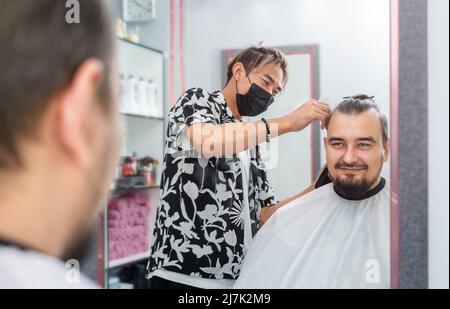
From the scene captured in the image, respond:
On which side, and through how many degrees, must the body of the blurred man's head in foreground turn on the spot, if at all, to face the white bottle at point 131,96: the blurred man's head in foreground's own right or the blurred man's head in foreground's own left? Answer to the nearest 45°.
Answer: approximately 45° to the blurred man's head in foreground's own left

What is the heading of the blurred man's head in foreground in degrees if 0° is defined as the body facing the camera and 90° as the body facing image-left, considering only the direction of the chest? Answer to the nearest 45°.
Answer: approximately 225°

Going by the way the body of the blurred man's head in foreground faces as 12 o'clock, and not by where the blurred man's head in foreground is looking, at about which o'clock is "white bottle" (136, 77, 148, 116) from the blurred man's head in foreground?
The white bottle is roughly at 11 o'clock from the blurred man's head in foreground.

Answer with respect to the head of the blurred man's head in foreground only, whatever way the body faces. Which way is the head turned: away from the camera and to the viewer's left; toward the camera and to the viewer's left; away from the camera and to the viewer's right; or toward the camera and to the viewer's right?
away from the camera and to the viewer's right

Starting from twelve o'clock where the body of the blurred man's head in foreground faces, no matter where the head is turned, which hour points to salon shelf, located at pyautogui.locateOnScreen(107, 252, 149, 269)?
The salon shelf is roughly at 11 o'clock from the blurred man's head in foreground.

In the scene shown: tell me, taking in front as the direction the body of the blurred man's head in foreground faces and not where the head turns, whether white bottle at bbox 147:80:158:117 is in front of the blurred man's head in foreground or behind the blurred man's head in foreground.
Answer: in front

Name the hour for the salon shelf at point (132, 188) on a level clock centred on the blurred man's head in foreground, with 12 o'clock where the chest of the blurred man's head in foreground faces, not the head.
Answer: The salon shelf is roughly at 11 o'clock from the blurred man's head in foreground.
